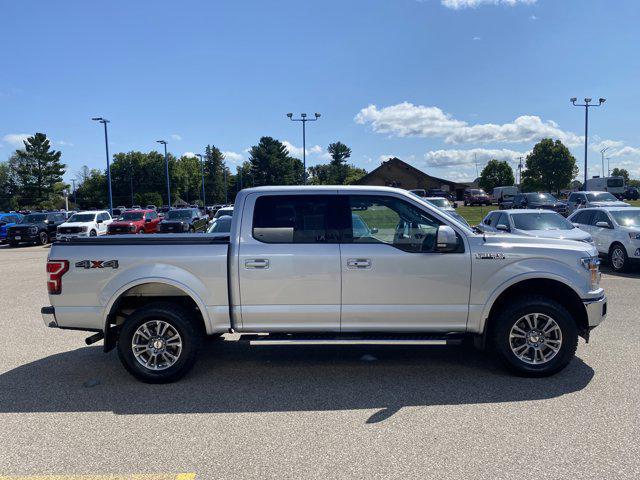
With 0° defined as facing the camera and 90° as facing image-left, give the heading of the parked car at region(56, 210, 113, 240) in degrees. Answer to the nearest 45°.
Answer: approximately 45°

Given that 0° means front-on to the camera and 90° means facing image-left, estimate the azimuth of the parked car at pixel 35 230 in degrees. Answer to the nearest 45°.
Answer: approximately 45°

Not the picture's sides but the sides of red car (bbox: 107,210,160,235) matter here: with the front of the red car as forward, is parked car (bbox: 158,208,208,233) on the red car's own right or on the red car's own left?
on the red car's own left

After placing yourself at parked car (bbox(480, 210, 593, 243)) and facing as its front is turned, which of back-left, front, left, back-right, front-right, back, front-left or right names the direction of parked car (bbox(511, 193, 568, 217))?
back-left

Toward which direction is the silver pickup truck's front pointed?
to the viewer's right

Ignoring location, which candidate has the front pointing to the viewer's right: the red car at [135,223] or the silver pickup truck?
the silver pickup truck

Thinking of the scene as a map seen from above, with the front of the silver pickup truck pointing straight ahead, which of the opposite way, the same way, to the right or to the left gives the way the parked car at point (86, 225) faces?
to the right

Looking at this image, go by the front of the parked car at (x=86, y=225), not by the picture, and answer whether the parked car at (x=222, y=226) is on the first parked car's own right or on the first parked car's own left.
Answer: on the first parked car's own left

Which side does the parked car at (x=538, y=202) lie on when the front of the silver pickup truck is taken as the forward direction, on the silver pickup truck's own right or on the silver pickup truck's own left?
on the silver pickup truck's own left

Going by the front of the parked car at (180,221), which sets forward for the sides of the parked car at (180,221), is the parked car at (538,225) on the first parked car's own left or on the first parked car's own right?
on the first parked car's own left

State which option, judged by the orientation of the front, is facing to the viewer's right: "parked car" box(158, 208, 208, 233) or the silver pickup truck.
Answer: the silver pickup truck

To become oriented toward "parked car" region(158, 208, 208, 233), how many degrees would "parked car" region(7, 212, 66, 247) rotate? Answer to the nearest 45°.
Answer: approximately 90° to its left

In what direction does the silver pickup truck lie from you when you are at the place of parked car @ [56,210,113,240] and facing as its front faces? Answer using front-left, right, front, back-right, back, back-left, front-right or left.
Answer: front-left

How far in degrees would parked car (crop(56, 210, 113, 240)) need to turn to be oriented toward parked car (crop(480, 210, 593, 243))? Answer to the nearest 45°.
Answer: approximately 90° to its left

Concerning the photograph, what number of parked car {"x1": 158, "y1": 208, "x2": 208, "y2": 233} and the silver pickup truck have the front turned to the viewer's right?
1

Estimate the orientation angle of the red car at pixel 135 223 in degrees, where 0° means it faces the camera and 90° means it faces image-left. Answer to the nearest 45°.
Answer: approximately 45°
